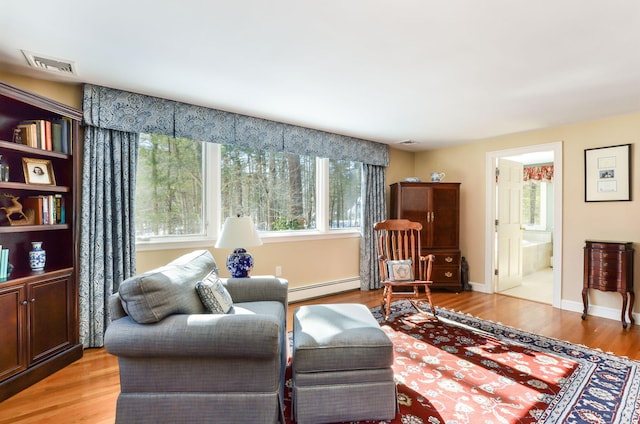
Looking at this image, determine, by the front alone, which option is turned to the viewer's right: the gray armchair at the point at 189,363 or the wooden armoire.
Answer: the gray armchair

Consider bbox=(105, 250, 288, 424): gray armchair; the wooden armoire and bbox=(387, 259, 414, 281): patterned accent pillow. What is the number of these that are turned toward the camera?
2

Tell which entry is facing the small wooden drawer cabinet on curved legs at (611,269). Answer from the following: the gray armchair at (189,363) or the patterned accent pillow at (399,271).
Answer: the gray armchair

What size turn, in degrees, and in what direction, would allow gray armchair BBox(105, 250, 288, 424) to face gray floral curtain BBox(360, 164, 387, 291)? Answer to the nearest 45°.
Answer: approximately 45° to its left

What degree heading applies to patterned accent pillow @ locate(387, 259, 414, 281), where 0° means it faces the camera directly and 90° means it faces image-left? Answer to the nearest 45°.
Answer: approximately 0°

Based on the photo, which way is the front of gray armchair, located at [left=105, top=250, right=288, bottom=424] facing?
to the viewer's right

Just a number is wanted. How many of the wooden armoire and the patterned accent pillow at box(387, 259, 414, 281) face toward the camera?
2

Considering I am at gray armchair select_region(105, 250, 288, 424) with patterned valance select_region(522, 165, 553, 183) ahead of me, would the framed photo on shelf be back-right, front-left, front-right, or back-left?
back-left

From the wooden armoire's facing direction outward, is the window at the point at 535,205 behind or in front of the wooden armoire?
behind

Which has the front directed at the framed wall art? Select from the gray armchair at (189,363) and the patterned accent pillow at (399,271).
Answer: the gray armchair
